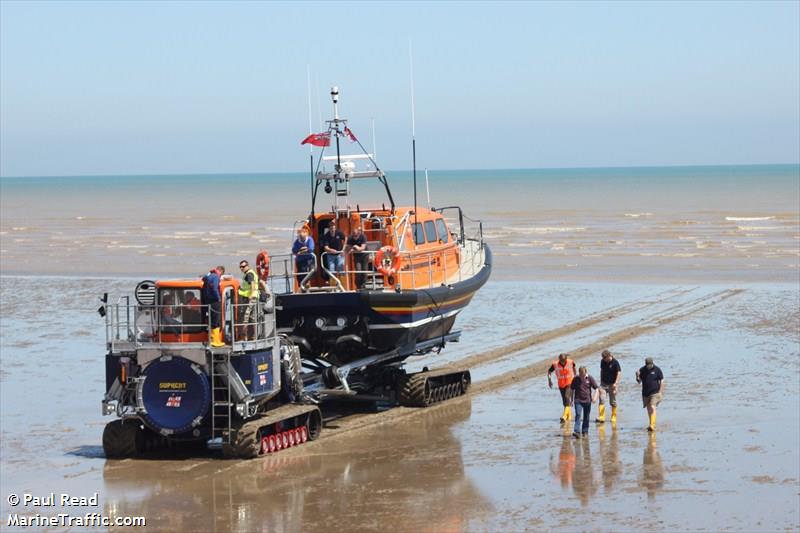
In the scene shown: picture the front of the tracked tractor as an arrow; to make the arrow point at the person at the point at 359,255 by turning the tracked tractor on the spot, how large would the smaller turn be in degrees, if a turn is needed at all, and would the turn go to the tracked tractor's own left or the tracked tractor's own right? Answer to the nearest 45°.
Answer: approximately 180°

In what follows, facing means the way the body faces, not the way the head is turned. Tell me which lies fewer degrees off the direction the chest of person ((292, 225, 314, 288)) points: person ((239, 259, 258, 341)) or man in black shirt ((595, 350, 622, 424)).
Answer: the person

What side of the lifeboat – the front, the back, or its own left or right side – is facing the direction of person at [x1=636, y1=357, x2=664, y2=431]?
right

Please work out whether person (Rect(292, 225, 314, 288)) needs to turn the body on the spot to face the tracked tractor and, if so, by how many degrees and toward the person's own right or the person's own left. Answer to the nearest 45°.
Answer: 0° — they already face it

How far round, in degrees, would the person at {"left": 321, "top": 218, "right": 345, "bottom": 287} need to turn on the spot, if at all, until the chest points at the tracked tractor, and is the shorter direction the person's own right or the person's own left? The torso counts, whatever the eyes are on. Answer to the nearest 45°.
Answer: approximately 45° to the person's own right

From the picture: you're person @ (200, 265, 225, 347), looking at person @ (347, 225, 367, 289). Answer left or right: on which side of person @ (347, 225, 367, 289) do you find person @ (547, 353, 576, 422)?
right

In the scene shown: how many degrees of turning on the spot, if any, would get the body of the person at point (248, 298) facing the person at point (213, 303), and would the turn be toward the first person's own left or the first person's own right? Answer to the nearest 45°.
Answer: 0° — they already face them

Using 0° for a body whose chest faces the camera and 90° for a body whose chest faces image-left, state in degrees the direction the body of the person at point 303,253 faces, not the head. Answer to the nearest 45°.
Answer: approximately 45°

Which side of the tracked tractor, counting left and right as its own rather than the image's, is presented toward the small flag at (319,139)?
back

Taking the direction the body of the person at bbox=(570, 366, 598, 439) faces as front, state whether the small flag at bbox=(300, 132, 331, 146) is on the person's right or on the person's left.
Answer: on the person's right

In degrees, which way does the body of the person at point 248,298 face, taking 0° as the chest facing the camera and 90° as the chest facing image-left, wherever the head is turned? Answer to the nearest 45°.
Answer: approximately 45°

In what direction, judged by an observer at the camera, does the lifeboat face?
facing away from the viewer and to the right of the viewer

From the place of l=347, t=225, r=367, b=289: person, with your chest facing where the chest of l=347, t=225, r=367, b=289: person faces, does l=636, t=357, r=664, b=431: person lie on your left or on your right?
on your left
